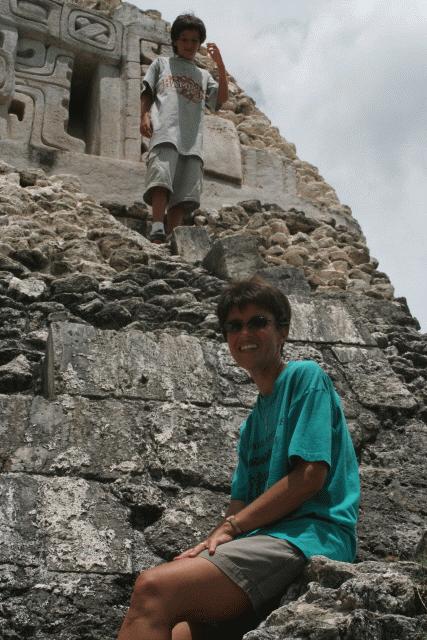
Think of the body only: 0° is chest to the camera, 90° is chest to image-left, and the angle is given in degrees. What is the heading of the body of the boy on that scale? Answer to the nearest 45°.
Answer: approximately 0°

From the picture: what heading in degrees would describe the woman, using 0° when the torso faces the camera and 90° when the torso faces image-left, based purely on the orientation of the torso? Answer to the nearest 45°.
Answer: approximately 45°
